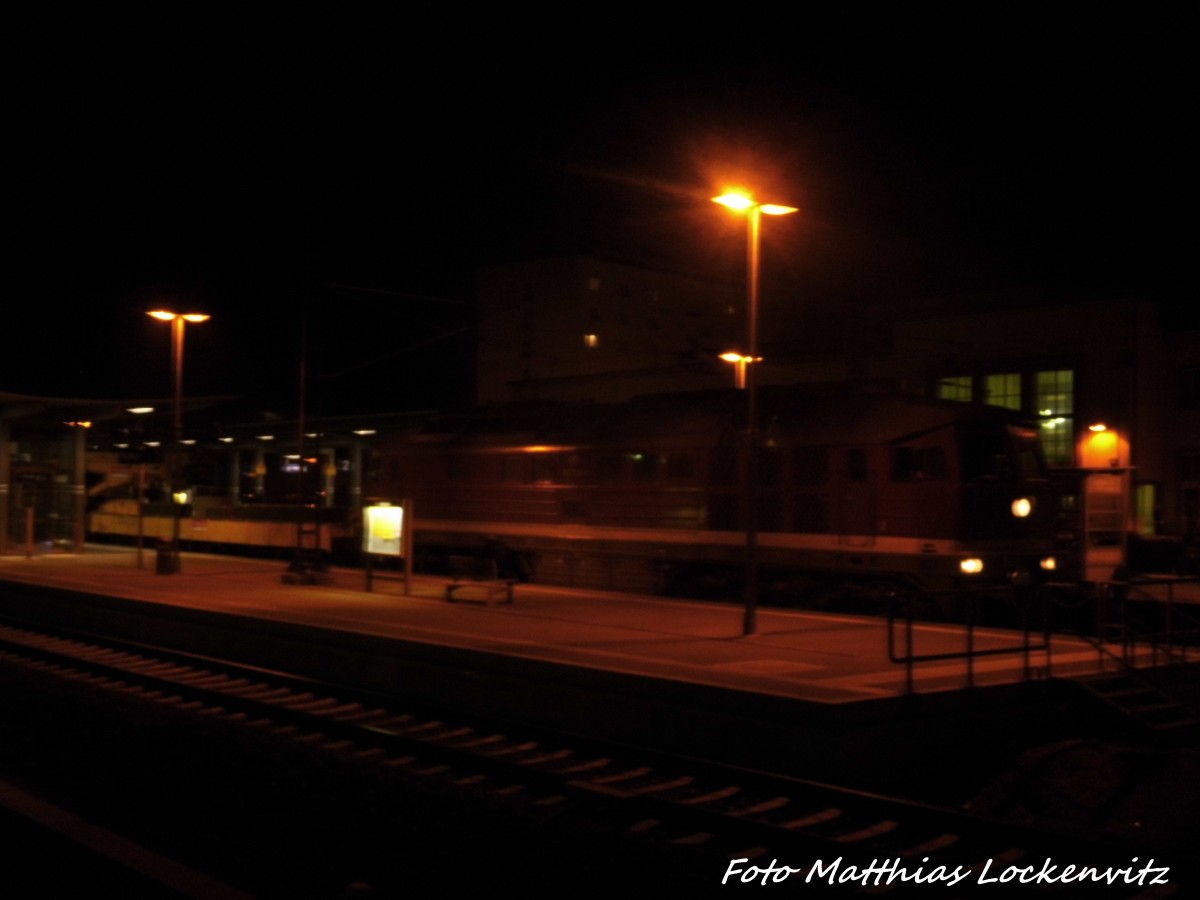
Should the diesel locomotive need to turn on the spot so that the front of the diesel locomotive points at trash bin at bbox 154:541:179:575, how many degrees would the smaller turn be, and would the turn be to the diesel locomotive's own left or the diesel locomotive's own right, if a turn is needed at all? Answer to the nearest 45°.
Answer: approximately 135° to the diesel locomotive's own right

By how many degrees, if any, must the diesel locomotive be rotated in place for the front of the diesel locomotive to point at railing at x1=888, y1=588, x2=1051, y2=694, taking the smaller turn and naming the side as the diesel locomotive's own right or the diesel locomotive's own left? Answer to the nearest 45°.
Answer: approximately 45° to the diesel locomotive's own right

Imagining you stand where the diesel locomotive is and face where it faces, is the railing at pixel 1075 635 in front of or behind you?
in front

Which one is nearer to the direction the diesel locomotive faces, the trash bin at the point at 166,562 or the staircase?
the staircase

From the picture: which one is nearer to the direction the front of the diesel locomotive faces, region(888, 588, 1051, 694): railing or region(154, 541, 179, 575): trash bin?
the railing

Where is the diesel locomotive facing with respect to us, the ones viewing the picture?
facing the viewer and to the right of the viewer

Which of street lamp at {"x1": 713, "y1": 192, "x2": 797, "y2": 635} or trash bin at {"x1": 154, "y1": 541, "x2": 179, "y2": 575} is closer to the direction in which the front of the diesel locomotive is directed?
the street lamp

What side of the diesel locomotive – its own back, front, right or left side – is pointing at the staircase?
front
